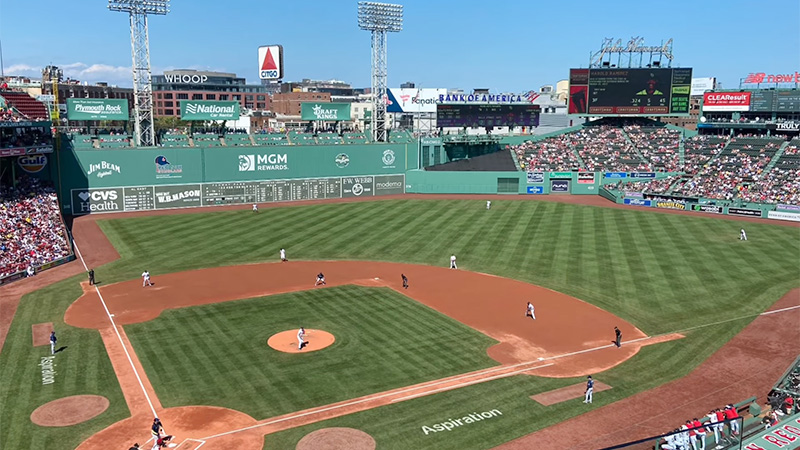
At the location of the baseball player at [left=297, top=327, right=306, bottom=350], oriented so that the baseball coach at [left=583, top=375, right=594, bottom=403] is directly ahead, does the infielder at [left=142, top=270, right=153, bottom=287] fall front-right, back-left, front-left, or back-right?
back-left

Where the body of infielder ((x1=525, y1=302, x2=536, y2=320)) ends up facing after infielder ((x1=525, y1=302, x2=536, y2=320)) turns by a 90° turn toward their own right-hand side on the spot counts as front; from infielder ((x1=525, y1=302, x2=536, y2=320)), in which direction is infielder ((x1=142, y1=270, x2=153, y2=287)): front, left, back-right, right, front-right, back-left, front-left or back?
front-left

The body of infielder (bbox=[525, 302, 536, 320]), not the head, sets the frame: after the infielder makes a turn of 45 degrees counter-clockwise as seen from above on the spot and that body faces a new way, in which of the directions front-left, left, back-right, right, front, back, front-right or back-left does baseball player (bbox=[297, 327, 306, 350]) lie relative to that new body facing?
front-right

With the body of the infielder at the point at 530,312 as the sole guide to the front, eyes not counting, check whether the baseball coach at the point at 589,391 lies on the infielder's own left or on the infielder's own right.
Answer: on the infielder's own left

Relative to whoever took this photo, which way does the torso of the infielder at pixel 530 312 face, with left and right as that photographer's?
facing the viewer and to the left of the viewer
